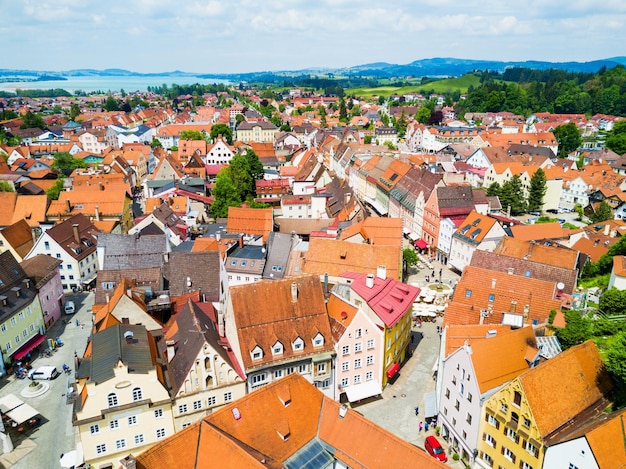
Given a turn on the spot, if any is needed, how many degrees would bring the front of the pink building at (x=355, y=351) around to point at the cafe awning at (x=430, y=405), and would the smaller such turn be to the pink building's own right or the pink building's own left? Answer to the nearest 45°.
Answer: approximately 90° to the pink building's own left

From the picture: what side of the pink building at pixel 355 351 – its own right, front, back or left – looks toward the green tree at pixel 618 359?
left

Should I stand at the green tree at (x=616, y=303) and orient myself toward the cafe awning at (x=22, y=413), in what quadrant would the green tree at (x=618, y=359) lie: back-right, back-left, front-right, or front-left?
front-left

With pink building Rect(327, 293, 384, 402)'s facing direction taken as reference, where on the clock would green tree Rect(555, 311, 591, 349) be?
The green tree is roughly at 9 o'clock from the pink building.

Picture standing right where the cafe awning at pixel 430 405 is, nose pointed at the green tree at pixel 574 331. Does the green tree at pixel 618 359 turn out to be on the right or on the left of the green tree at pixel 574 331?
right

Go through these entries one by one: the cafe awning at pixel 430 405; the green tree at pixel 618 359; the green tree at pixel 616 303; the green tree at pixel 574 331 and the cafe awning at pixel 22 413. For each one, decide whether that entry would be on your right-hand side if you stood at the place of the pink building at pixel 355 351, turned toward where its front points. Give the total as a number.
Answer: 1

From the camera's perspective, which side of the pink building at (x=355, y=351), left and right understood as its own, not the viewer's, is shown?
front

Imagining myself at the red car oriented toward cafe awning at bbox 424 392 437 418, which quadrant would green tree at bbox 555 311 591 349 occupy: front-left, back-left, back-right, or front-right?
front-right

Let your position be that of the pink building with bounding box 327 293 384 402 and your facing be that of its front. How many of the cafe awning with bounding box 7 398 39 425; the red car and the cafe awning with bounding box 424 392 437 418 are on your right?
1

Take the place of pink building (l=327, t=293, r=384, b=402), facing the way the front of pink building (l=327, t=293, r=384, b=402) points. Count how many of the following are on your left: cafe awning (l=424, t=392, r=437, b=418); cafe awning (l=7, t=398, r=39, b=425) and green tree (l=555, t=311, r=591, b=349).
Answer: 2

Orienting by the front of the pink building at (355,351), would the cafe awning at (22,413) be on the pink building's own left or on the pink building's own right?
on the pink building's own right

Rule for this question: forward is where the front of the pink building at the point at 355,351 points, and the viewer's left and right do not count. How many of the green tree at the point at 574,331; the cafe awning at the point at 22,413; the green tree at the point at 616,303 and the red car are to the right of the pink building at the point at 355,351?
1

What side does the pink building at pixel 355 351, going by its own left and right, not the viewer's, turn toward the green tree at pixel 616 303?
left

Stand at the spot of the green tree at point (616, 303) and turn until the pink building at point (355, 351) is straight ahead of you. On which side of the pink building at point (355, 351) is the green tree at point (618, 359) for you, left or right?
left

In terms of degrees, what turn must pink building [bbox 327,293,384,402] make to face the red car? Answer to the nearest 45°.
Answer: approximately 45° to its left

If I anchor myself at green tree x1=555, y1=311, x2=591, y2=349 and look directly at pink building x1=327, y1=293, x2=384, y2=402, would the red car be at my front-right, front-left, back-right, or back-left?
front-left

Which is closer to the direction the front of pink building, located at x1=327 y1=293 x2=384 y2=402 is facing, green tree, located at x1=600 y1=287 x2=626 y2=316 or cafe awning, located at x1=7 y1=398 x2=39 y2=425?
the cafe awning

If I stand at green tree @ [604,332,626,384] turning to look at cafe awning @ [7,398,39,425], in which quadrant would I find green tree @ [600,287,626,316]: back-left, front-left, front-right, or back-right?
back-right
